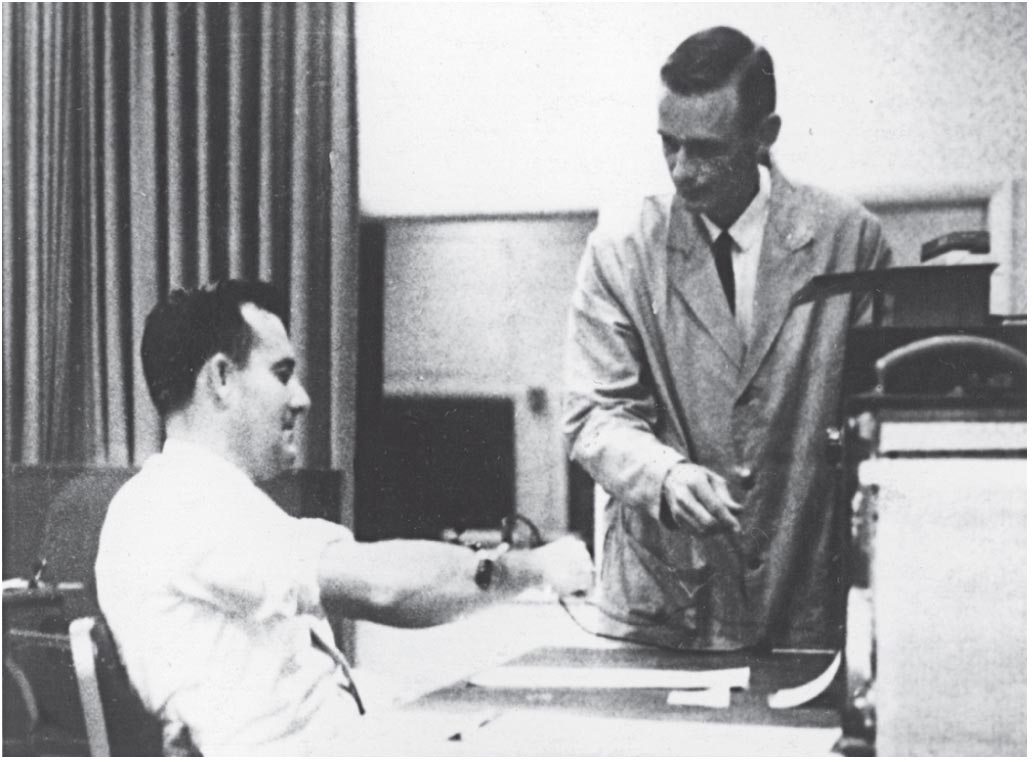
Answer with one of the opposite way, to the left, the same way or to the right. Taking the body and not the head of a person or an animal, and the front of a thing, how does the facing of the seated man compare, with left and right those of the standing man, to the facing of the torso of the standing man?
to the left

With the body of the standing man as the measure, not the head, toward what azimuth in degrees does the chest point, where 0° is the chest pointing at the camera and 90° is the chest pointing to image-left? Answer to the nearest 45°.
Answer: approximately 0°

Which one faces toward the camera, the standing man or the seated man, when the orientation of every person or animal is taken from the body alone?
the standing man

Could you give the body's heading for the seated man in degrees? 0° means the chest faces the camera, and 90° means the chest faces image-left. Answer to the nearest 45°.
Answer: approximately 270°

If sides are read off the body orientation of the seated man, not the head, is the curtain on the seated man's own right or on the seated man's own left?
on the seated man's own left

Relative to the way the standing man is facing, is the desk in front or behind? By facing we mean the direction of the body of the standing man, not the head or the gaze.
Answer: in front

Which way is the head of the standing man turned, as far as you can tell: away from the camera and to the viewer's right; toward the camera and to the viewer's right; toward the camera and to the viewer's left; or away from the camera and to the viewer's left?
toward the camera and to the viewer's left
